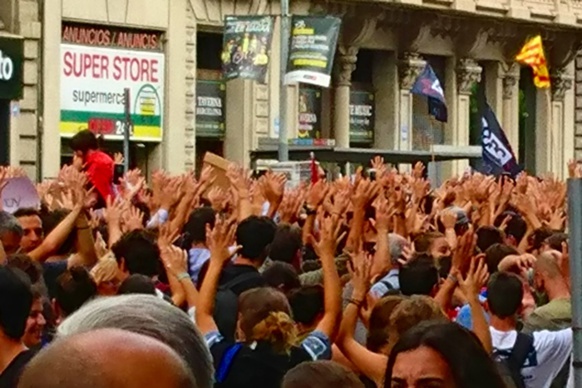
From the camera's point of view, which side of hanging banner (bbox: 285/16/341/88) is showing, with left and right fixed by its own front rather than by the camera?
front

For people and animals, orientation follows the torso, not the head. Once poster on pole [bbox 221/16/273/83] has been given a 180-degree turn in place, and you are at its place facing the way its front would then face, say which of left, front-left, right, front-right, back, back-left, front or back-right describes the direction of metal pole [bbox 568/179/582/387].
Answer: back

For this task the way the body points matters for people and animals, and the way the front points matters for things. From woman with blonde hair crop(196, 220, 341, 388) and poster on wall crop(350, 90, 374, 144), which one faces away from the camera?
the woman with blonde hair

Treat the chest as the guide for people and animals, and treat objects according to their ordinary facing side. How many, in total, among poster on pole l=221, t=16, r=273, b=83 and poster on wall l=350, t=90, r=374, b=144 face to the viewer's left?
0

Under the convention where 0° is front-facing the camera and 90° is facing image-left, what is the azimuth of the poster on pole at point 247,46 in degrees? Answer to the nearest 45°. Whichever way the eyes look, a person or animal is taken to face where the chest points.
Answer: approximately 0°

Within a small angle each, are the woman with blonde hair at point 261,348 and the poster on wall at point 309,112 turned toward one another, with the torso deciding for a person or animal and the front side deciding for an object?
yes

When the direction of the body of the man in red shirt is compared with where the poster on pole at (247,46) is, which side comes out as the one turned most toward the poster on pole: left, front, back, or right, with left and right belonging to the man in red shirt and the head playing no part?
right

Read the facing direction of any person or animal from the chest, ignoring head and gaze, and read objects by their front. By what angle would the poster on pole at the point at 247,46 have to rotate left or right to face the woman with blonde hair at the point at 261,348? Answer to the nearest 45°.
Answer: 0° — it already faces them

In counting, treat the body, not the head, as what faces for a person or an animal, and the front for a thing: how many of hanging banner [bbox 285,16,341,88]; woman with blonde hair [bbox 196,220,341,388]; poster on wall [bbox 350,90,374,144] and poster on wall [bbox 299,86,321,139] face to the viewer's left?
0

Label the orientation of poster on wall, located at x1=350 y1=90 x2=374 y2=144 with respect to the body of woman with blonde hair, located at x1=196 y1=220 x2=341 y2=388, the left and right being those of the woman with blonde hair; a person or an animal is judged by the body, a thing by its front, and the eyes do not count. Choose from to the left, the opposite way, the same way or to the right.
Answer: the opposite way

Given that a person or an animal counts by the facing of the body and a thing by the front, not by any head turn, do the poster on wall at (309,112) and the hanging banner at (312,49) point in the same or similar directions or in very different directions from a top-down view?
same or similar directions

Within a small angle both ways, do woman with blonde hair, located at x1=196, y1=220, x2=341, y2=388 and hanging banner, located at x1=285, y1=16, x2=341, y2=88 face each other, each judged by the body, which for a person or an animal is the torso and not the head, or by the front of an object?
yes

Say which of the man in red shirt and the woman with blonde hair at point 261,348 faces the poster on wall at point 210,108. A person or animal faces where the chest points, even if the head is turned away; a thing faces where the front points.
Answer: the woman with blonde hair
